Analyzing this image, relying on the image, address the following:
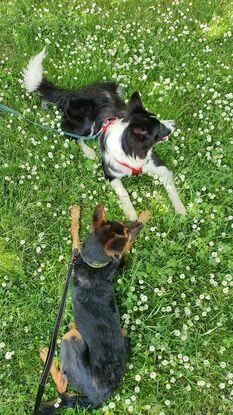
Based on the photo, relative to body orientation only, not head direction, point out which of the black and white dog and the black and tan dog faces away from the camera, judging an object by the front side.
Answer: the black and tan dog

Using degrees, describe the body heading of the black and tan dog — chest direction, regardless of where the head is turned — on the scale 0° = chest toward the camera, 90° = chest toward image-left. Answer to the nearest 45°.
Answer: approximately 180°

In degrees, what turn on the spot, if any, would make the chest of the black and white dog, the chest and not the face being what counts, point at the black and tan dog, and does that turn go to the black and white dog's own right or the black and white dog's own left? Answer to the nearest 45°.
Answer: approximately 45° to the black and white dog's own right

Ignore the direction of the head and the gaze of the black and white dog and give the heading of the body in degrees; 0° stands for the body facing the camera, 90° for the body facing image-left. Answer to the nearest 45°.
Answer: approximately 315°

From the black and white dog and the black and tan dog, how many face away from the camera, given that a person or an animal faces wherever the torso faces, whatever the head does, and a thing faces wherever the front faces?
1

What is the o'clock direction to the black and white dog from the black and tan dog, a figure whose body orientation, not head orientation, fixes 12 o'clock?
The black and white dog is roughly at 11 o'clock from the black and tan dog.
